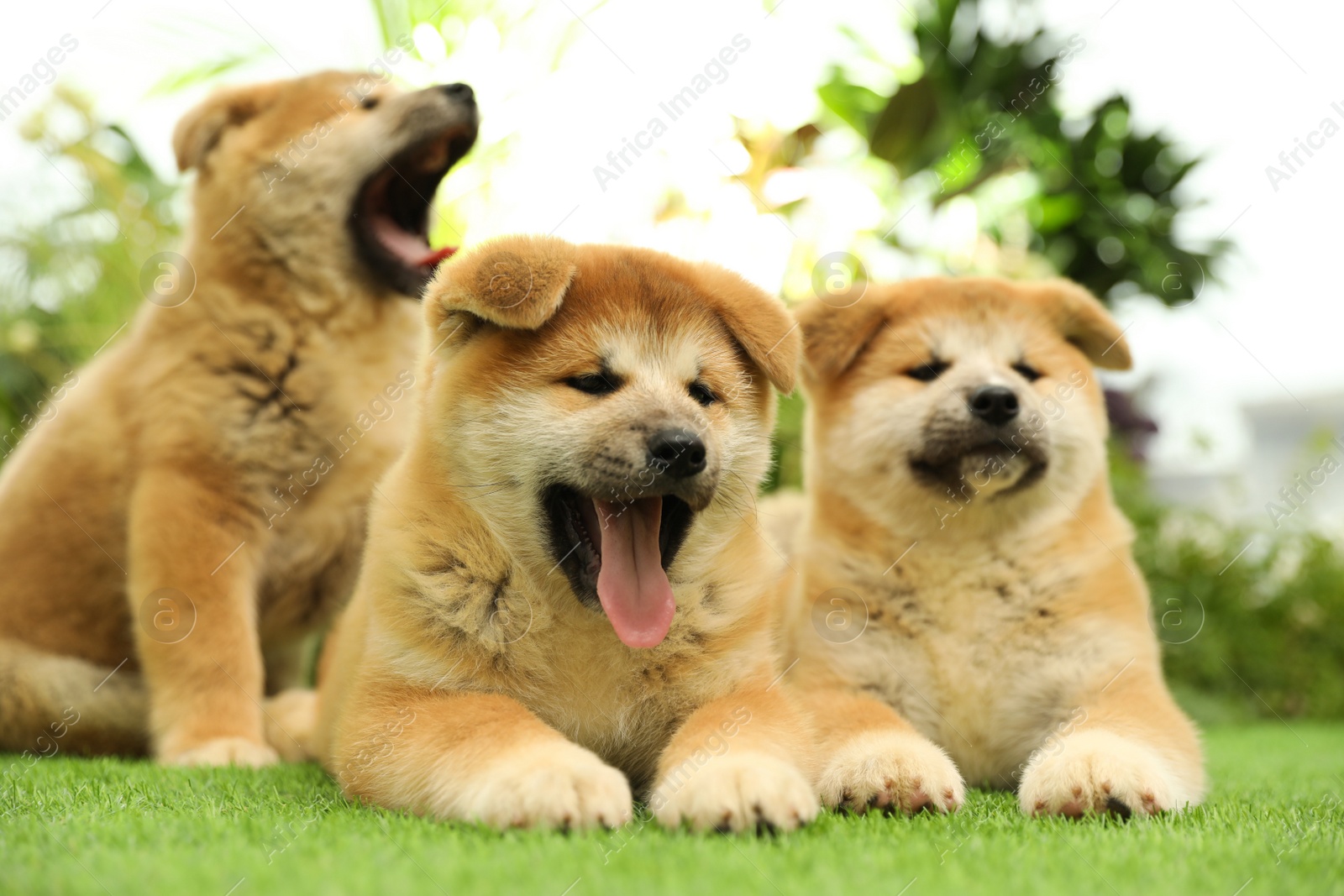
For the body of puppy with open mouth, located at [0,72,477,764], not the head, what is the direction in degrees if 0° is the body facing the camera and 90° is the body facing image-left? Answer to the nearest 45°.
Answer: approximately 315°

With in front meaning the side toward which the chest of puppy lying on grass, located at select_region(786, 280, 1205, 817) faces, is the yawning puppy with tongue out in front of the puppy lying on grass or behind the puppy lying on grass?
in front

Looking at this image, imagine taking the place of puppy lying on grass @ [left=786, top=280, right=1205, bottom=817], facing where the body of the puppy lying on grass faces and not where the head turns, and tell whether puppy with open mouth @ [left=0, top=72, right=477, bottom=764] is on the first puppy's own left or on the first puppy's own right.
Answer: on the first puppy's own right

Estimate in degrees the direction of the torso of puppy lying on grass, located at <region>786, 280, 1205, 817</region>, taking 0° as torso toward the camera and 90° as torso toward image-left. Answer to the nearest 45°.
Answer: approximately 0°

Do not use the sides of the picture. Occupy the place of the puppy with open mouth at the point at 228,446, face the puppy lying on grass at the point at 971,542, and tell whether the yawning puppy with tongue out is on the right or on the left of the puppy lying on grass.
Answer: right
